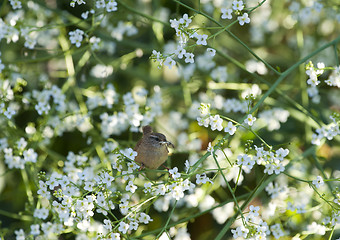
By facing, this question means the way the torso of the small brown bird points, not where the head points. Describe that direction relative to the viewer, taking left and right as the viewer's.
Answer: facing the viewer and to the right of the viewer
